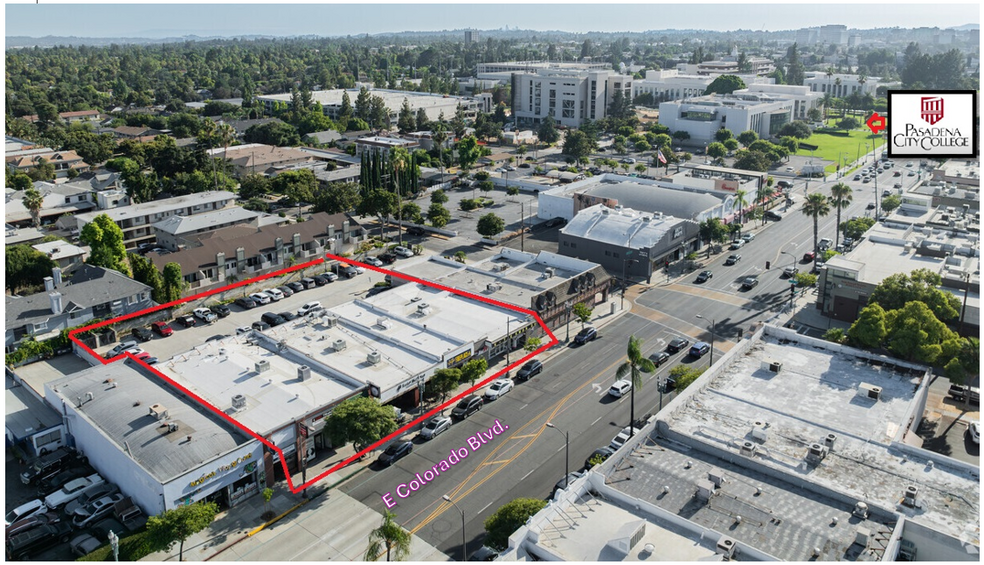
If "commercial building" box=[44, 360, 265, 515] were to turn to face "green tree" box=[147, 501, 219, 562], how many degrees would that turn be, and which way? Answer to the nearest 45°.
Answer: approximately 45° to its right

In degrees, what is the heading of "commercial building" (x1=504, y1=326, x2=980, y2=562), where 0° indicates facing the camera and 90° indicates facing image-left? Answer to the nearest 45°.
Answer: approximately 135°

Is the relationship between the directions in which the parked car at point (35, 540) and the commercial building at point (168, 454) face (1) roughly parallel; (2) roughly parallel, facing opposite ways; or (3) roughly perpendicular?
roughly perpendicular

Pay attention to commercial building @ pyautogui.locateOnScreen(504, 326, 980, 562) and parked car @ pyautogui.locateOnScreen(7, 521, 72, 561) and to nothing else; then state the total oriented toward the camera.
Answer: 0

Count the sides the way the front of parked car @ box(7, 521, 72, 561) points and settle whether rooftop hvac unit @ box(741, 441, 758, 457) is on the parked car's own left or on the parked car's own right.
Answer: on the parked car's own right
